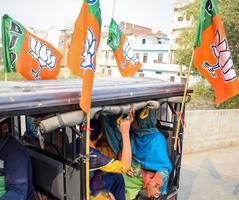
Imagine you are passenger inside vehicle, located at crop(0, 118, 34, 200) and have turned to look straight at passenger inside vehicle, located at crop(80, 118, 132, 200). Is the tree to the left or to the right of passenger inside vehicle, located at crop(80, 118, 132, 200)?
left

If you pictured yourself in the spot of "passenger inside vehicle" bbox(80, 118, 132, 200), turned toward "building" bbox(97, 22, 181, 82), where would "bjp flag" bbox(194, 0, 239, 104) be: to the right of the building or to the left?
right

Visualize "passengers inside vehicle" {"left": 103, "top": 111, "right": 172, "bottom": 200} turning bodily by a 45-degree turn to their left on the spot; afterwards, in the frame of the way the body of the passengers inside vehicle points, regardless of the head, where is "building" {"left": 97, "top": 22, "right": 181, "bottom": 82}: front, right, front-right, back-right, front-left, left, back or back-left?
back

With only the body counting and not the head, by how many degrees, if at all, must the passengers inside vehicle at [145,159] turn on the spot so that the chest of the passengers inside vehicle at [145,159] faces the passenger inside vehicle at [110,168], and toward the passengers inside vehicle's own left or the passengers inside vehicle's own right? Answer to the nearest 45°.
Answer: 0° — they already face them

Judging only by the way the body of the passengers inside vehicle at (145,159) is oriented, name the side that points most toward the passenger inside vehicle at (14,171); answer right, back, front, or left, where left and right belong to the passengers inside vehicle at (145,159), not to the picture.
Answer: front

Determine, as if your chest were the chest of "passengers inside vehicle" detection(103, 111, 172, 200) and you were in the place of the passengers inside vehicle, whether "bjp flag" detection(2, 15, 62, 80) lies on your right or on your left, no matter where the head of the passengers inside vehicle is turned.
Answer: on your right

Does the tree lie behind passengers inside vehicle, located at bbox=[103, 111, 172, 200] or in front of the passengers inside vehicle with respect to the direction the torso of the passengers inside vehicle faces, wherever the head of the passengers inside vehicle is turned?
behind

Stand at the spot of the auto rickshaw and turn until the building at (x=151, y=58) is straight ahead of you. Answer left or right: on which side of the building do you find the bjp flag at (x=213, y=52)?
right

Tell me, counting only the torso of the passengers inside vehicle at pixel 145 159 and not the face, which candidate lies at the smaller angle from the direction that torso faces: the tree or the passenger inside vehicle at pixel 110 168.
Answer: the passenger inside vehicle
